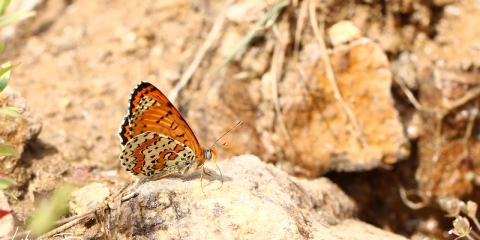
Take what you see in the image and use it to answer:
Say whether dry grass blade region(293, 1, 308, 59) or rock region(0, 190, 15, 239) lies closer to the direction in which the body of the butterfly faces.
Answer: the dry grass blade

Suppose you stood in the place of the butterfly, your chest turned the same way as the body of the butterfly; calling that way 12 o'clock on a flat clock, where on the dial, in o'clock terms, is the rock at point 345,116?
The rock is roughly at 11 o'clock from the butterfly.

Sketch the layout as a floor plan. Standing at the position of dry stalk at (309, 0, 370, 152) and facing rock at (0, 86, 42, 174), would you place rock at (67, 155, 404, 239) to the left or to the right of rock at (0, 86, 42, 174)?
left

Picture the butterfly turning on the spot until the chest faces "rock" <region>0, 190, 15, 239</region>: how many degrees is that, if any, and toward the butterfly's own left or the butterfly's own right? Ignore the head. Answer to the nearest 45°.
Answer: approximately 180°

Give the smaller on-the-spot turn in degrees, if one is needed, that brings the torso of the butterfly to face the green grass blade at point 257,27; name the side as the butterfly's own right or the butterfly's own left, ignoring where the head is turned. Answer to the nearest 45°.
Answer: approximately 45° to the butterfly's own left

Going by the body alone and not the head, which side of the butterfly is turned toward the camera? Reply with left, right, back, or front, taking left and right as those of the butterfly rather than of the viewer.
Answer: right

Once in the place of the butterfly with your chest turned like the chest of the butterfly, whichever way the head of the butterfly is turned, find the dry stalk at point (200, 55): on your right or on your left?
on your left

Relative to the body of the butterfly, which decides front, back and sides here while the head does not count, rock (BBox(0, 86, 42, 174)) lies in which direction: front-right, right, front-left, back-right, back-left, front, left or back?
back-left
